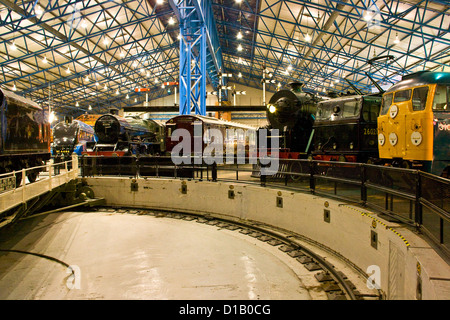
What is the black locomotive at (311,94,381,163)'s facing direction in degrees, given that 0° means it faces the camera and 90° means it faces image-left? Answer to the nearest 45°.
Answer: approximately 45°

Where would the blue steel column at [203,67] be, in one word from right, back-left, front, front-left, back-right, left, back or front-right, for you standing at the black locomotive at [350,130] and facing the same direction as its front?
right

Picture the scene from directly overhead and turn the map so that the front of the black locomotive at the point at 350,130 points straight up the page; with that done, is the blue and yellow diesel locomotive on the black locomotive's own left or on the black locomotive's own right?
on the black locomotive's own left

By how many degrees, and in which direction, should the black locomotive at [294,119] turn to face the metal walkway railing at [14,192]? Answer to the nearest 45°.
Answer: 0° — it already faces it

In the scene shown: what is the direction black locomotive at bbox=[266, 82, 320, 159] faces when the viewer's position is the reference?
facing the viewer and to the left of the viewer

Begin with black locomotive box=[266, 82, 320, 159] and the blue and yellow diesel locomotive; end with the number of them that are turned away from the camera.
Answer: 0

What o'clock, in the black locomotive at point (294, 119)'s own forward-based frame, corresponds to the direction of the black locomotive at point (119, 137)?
the black locomotive at point (119, 137) is roughly at 2 o'clock from the black locomotive at point (294, 119).
